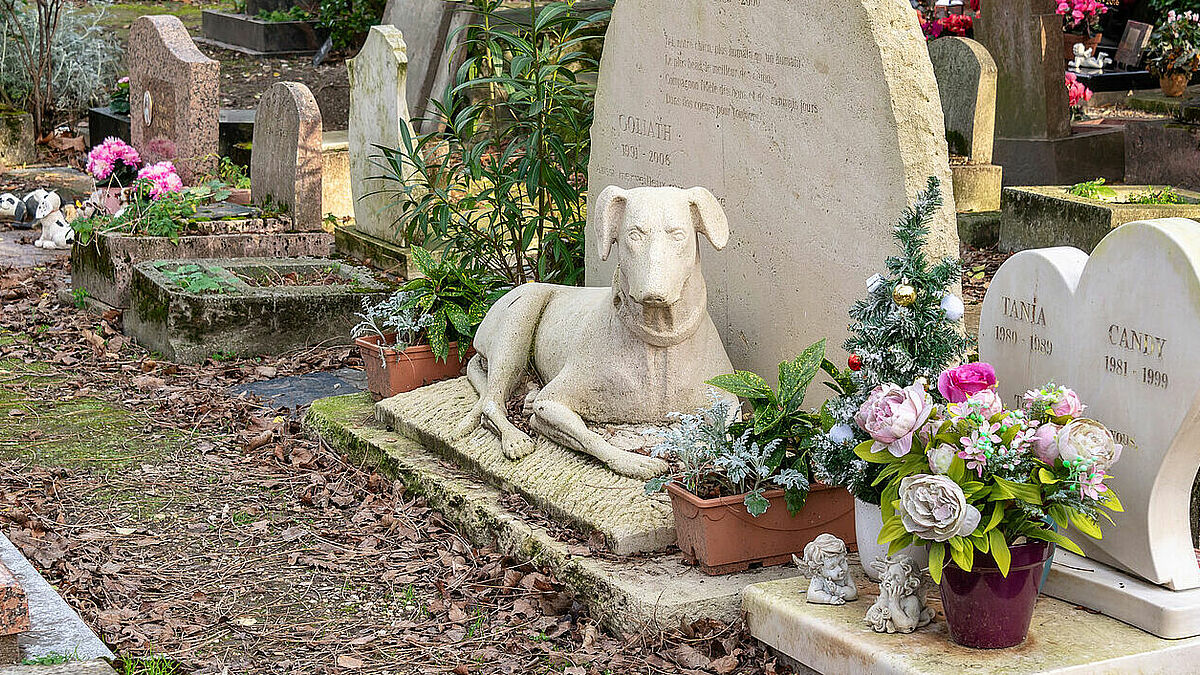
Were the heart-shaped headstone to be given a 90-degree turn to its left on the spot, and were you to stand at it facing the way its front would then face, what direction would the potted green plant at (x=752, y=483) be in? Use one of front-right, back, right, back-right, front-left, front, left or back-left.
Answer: back-right

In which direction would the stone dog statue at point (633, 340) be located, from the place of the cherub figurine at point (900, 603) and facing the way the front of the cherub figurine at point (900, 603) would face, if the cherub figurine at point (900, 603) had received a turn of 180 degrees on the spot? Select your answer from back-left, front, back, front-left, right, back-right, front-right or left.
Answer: left

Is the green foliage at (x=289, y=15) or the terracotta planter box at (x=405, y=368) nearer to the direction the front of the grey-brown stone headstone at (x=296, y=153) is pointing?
the terracotta planter box

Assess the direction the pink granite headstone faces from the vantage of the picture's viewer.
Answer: facing the viewer and to the left of the viewer

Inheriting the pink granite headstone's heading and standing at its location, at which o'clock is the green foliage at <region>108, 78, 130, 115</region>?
The green foliage is roughly at 4 o'clock from the pink granite headstone.

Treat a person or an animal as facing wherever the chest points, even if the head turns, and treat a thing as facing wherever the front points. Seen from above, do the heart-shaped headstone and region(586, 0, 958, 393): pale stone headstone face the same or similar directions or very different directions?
same or similar directions

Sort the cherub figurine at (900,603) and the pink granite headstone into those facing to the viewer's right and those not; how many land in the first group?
0

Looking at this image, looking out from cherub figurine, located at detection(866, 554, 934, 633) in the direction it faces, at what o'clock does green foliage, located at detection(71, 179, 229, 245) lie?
The green foliage is roughly at 3 o'clock from the cherub figurine.

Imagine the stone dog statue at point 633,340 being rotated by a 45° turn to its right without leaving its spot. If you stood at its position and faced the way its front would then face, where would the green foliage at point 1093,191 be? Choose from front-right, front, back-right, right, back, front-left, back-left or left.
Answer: back-left

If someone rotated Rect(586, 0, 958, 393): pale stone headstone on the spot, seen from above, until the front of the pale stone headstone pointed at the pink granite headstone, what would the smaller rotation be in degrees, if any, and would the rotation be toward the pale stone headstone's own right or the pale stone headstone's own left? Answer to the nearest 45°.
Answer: approximately 90° to the pale stone headstone's own right

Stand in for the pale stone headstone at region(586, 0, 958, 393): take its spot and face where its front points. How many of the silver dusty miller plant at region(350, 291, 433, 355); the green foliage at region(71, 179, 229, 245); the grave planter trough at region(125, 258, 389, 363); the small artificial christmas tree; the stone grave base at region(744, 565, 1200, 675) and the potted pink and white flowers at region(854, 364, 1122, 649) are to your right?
3
